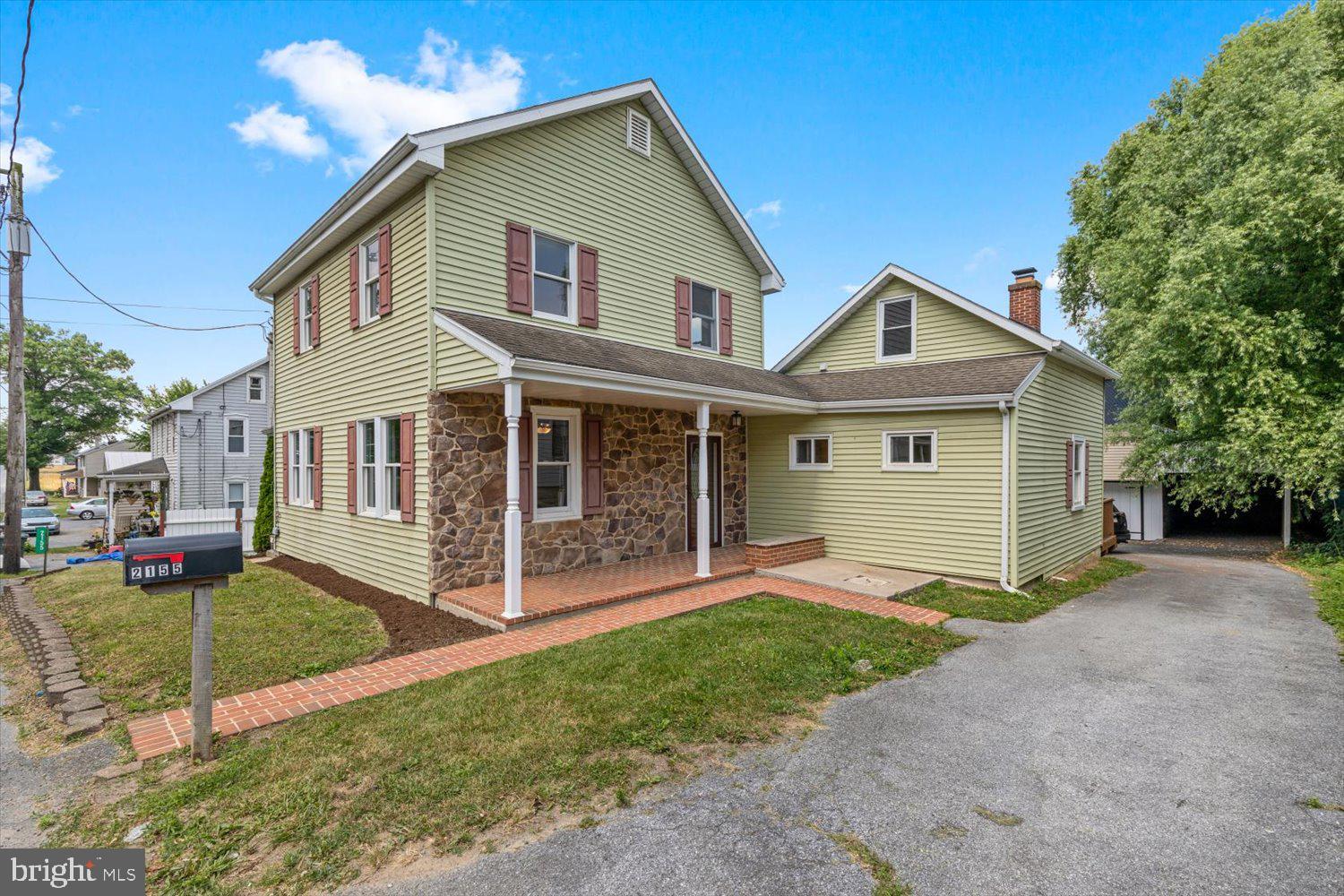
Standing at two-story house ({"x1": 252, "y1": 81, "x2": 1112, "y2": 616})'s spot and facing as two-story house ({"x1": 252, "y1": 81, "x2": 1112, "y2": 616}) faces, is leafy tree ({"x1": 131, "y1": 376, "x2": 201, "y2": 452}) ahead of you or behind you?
behind

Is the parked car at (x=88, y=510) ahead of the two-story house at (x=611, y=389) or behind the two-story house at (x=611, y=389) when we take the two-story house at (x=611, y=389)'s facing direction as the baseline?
behind

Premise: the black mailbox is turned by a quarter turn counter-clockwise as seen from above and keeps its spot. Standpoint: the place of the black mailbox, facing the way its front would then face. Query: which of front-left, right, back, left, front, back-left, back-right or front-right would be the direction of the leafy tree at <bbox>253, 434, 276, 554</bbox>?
back

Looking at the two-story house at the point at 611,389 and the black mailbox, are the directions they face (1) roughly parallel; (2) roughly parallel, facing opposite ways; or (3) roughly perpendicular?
roughly perpendicular

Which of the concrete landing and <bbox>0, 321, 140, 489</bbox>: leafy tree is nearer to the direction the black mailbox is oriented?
the leafy tree

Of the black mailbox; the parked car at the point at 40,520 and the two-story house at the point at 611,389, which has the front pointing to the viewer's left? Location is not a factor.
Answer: the black mailbox

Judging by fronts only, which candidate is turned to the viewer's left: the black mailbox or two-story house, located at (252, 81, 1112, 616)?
the black mailbox

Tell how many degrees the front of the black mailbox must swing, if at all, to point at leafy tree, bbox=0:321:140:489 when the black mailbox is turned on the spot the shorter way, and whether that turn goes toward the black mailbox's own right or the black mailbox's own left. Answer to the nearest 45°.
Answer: approximately 90° to the black mailbox's own right

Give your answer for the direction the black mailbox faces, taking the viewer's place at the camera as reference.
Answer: facing to the left of the viewer
